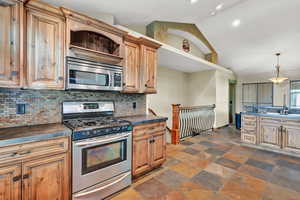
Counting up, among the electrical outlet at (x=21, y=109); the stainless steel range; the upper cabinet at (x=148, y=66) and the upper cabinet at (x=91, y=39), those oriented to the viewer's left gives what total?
0

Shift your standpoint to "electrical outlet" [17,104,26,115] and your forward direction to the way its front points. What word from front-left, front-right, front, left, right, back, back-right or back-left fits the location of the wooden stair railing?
left

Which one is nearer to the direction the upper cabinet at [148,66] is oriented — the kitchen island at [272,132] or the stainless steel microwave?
the kitchen island

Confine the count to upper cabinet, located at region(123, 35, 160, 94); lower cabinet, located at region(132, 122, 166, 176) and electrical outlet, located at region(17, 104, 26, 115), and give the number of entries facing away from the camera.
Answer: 0

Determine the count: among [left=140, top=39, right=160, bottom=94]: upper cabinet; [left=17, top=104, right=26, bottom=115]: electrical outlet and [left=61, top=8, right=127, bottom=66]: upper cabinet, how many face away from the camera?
0

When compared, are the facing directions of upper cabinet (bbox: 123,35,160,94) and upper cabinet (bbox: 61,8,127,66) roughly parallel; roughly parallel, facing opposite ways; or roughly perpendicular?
roughly parallel

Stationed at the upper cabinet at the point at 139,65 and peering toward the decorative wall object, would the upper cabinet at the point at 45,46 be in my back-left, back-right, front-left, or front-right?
back-left

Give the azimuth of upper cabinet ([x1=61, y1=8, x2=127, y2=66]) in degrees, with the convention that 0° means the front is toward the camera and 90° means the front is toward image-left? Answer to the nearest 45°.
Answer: approximately 315°

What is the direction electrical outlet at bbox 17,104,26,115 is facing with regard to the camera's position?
facing the viewer

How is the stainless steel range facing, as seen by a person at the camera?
facing the viewer and to the right of the viewer

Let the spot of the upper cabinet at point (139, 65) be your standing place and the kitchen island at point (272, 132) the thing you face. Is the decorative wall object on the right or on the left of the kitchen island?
left

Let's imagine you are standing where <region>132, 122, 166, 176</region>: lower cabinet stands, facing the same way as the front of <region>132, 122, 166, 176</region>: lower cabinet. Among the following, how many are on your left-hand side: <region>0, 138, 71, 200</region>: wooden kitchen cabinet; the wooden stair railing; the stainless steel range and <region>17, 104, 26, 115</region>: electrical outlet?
1
